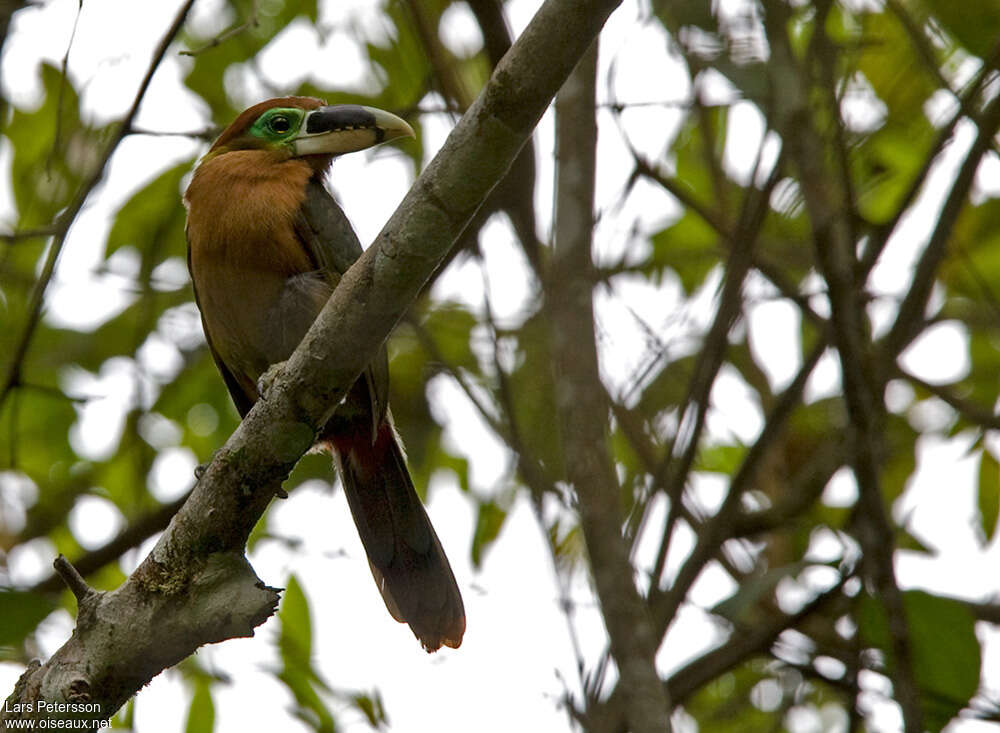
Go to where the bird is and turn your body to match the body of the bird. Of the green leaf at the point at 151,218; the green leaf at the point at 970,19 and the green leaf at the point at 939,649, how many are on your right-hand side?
1

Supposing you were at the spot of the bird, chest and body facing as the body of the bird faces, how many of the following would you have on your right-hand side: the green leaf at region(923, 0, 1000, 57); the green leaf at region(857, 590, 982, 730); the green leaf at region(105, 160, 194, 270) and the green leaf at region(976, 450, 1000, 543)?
1

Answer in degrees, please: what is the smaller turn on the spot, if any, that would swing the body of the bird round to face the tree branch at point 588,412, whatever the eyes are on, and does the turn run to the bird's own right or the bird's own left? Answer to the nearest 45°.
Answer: approximately 135° to the bird's own left

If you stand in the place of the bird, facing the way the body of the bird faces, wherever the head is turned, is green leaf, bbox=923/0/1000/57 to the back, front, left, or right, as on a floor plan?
back

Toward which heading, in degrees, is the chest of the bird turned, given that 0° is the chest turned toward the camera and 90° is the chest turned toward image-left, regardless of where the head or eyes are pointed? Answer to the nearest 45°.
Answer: approximately 45°

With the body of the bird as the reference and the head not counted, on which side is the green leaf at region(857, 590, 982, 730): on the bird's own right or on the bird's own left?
on the bird's own left

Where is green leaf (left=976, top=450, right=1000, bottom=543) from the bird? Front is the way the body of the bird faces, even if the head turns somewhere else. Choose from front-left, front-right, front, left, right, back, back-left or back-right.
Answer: back-left

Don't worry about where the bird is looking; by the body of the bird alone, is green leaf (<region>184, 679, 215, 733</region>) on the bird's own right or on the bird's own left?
on the bird's own right

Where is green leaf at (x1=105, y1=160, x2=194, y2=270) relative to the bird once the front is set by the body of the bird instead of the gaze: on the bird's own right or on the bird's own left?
on the bird's own right
